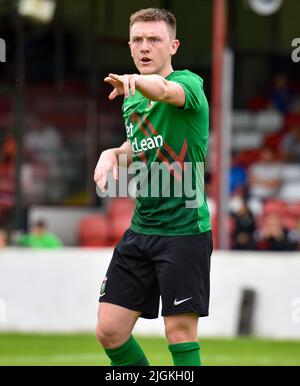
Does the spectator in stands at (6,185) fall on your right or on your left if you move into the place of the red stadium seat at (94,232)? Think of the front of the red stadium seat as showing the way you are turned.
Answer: on your right

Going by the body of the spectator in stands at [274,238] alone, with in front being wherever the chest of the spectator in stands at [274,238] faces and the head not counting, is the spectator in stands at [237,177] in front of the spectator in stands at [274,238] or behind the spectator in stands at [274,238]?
behind

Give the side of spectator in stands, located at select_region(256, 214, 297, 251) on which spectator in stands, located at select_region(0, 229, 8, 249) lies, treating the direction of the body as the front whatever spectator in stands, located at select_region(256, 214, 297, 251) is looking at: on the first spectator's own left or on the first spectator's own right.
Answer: on the first spectator's own right

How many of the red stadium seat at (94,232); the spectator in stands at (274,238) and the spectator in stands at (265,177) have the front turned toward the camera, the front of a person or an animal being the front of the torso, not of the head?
3

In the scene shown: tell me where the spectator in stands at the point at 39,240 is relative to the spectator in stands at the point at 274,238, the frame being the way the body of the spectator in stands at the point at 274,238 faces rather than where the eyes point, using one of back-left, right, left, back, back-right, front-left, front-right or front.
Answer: right

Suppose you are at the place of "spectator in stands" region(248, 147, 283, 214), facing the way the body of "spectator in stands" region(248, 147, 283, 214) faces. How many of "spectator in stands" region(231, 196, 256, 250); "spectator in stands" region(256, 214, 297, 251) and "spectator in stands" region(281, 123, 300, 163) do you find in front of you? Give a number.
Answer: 2

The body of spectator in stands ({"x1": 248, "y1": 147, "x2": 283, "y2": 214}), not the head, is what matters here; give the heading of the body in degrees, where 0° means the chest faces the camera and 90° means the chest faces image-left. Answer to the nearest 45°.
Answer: approximately 0°

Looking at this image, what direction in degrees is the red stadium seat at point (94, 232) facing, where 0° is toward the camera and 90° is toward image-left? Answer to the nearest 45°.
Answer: approximately 0°

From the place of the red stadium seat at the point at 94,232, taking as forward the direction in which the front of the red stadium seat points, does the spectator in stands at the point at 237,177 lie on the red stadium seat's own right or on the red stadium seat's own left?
on the red stadium seat's own left
